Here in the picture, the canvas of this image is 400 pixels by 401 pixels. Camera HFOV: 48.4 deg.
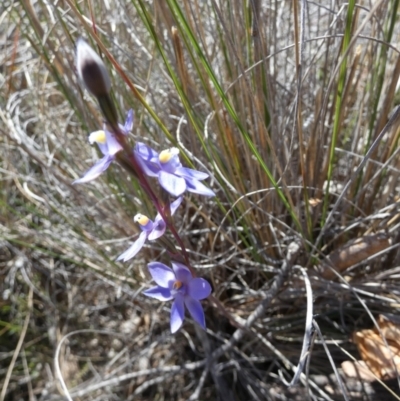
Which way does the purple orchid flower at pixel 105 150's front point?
to the viewer's left
